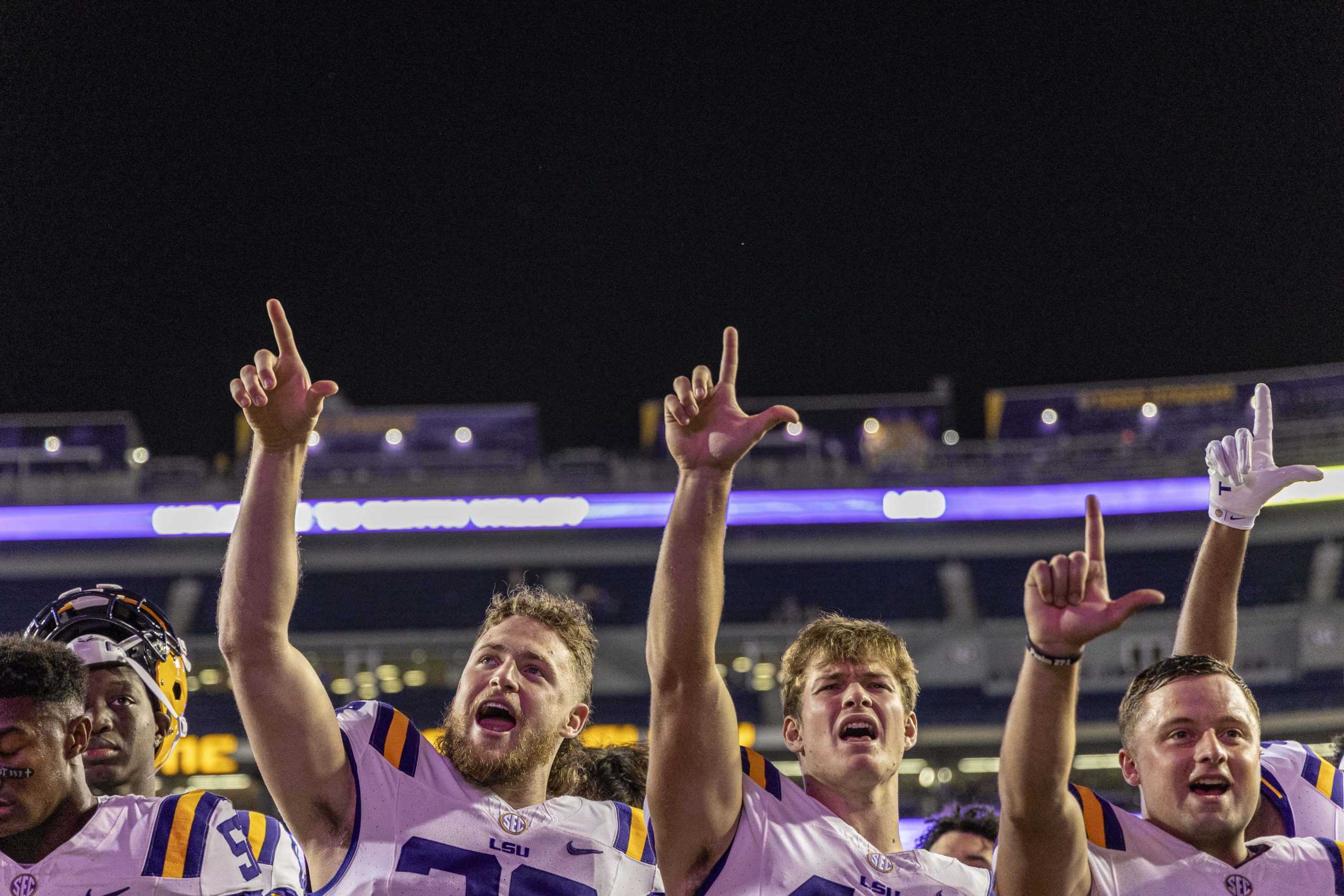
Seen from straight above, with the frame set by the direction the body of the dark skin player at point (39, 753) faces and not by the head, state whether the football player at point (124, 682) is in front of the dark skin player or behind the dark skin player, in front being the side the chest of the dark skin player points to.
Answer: behind

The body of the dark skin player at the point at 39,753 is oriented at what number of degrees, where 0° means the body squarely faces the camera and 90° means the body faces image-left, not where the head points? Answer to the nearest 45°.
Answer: approximately 45°

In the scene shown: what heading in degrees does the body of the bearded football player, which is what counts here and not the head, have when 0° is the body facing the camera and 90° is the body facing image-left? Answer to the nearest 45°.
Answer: approximately 0°

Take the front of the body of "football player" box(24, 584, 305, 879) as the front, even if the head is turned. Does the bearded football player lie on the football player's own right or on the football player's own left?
on the football player's own left

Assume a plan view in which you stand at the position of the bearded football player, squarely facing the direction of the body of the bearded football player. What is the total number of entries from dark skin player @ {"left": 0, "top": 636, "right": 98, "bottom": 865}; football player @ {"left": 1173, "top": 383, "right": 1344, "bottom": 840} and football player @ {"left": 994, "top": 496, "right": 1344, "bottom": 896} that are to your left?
2

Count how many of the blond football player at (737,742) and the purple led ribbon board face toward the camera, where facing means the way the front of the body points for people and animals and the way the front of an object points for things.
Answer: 2

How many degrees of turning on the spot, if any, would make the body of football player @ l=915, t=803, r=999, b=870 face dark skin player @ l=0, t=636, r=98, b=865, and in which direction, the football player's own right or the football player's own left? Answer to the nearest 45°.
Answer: approximately 45° to the football player's own right

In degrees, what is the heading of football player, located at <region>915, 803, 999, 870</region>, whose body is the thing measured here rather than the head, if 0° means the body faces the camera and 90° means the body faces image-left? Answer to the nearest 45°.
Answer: approximately 0°

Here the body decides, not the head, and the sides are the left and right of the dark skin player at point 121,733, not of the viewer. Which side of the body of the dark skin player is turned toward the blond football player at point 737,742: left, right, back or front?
left
